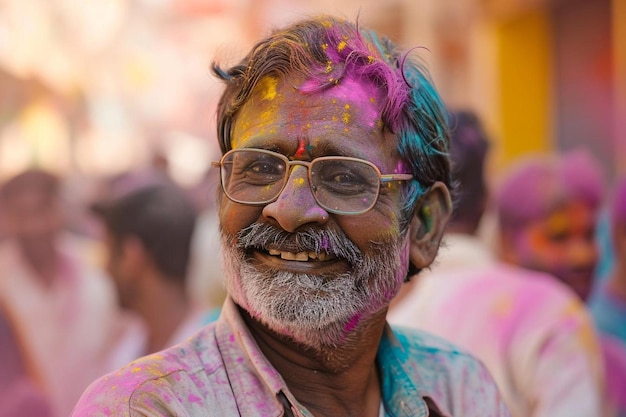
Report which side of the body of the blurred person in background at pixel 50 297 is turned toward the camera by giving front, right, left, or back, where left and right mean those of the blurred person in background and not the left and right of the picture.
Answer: front

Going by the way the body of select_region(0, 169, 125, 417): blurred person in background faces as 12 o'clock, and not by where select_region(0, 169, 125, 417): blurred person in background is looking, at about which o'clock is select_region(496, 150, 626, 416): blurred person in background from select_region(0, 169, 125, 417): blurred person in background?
select_region(496, 150, 626, 416): blurred person in background is roughly at 10 o'clock from select_region(0, 169, 125, 417): blurred person in background.

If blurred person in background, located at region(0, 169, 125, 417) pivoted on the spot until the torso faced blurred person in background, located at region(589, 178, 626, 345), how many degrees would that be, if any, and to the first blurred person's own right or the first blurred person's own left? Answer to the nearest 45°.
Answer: approximately 45° to the first blurred person's own left

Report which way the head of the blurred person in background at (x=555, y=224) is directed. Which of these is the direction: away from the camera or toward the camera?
toward the camera

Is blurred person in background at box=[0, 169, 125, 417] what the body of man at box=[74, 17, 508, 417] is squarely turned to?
no

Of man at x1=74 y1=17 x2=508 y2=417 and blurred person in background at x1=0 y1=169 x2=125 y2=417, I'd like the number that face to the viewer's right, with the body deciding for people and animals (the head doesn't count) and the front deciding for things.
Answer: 0

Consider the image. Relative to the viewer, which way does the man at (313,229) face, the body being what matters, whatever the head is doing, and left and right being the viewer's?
facing the viewer and to the left of the viewer

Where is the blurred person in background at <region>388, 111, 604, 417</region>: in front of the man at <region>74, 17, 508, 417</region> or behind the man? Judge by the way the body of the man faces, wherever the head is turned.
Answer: behind

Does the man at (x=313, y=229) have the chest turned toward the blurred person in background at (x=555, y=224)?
no

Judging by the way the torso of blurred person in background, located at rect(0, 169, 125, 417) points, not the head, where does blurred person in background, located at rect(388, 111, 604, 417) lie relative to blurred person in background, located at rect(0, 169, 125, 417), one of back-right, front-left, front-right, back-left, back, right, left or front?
front-left

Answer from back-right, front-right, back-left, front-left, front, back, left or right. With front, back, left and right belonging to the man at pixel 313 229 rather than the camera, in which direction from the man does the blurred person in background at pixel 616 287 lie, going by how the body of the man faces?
back
